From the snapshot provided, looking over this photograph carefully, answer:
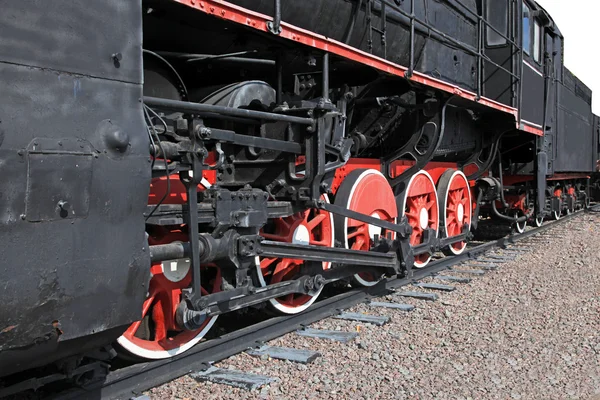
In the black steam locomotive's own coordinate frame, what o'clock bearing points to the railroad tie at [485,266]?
The railroad tie is roughly at 6 o'clock from the black steam locomotive.

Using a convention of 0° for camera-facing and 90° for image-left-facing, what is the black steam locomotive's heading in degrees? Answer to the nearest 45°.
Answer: approximately 45°
